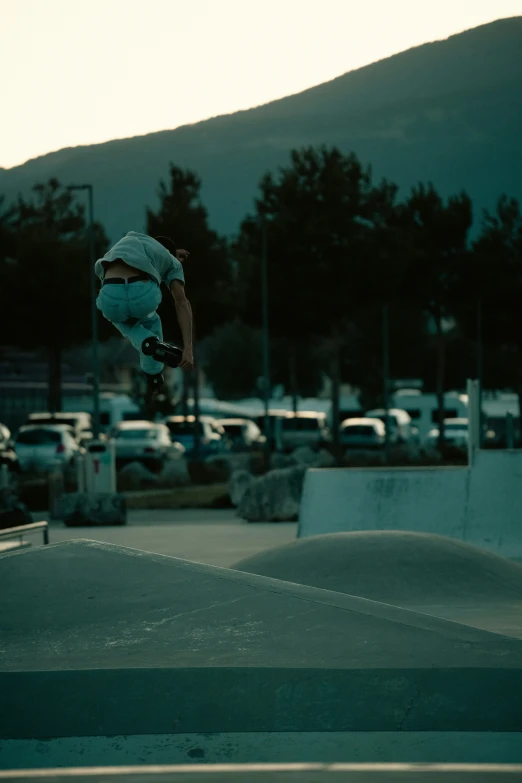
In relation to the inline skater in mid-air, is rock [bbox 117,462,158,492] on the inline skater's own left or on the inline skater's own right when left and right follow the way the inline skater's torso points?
on the inline skater's own left

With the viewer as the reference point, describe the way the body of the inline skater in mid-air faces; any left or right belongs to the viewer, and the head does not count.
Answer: facing away from the viewer and to the right of the viewer
